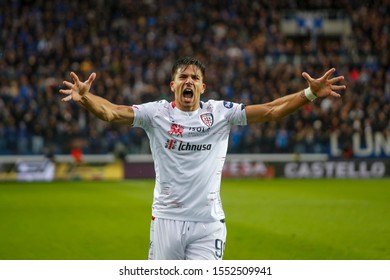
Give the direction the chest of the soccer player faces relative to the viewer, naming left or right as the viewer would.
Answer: facing the viewer
